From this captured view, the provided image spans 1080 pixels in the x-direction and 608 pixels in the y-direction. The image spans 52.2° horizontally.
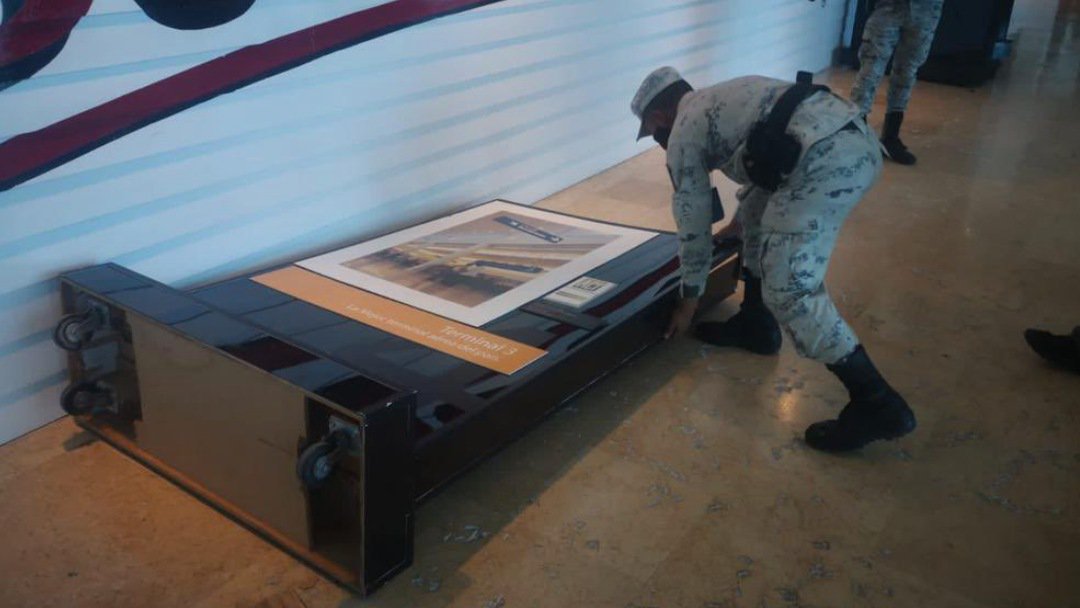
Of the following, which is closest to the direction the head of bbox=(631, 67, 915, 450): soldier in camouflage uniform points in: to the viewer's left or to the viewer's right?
to the viewer's left

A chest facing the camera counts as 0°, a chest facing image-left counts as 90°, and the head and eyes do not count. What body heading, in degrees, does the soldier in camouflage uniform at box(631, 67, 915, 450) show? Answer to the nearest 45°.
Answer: approximately 90°

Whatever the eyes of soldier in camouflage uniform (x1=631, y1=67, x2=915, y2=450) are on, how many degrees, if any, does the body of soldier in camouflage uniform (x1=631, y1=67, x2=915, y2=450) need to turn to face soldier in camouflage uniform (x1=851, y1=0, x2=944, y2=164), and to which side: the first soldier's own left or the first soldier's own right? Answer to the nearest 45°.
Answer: approximately 90° to the first soldier's own right
